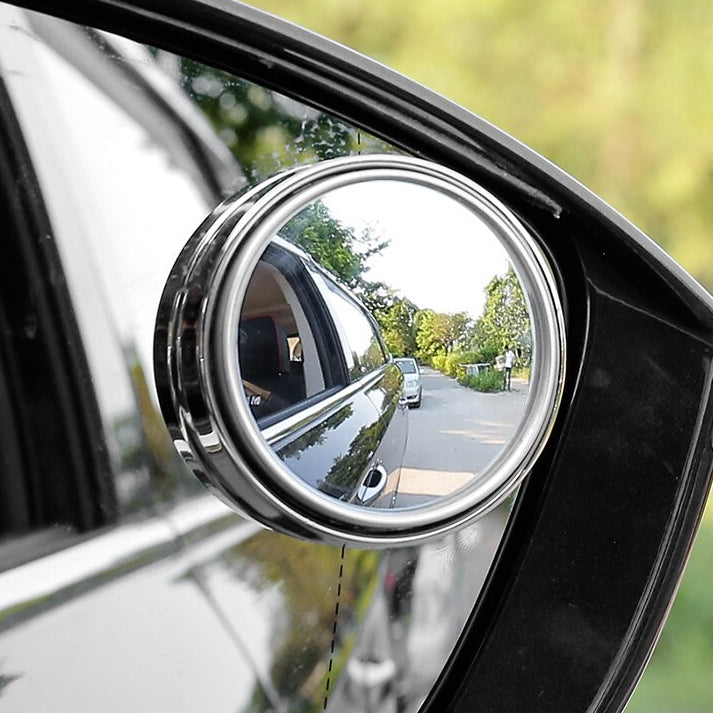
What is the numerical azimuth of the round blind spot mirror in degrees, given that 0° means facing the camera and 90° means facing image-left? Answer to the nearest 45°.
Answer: approximately 315°
